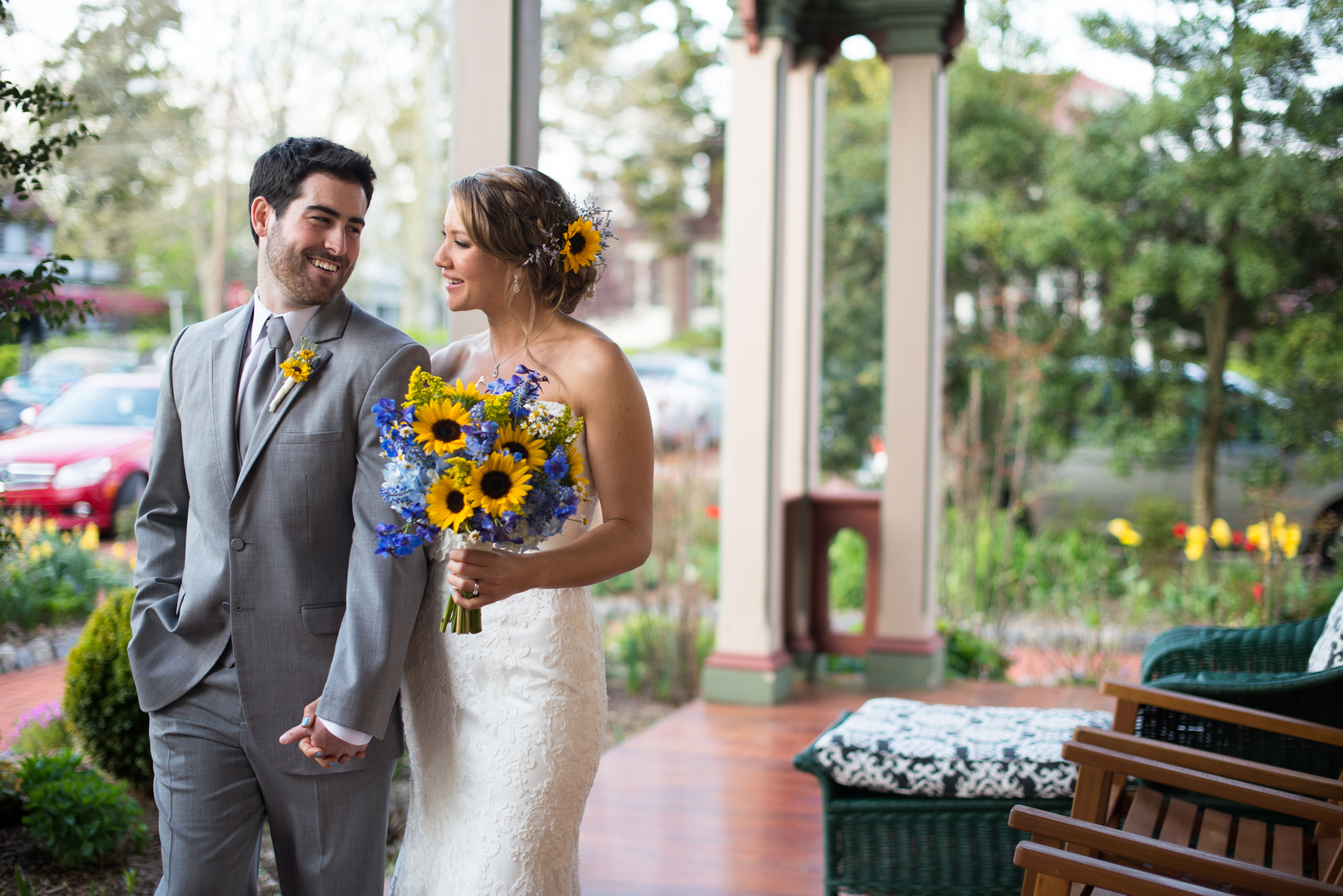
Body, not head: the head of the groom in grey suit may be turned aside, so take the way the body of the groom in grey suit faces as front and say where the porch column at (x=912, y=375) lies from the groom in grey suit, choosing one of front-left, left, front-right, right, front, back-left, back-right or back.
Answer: back

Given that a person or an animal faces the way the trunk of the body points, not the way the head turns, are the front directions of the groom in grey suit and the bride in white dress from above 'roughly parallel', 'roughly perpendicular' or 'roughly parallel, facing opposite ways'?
roughly parallel

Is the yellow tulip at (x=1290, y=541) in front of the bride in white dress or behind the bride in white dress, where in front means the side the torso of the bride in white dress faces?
behind

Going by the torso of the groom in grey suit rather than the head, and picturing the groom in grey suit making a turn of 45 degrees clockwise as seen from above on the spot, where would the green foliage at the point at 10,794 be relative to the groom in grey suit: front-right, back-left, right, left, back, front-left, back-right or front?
front-right

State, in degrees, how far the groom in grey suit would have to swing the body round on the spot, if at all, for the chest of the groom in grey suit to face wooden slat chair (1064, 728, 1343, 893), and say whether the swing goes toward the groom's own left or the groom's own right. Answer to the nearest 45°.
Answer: approximately 135° to the groom's own left

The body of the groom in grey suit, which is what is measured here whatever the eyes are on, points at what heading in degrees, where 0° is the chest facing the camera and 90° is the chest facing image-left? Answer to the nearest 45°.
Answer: approximately 45°

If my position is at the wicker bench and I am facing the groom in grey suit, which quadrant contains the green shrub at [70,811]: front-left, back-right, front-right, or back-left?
front-right

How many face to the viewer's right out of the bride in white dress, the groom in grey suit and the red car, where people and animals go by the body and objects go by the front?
0

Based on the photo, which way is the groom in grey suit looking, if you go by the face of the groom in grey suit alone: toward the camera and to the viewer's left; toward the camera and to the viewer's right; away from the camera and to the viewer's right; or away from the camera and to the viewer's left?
toward the camera and to the viewer's right

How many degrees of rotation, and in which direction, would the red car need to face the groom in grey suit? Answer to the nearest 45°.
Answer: approximately 45° to its left

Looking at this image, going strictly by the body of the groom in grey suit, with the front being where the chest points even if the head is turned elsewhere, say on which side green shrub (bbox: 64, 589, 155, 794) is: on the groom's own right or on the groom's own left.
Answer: on the groom's own right

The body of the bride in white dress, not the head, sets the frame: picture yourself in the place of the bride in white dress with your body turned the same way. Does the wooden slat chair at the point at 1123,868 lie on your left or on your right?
on your left

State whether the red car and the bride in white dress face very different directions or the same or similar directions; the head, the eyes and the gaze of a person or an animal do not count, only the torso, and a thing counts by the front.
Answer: same or similar directions

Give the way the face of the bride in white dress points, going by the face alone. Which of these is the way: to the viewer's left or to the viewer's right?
to the viewer's left
